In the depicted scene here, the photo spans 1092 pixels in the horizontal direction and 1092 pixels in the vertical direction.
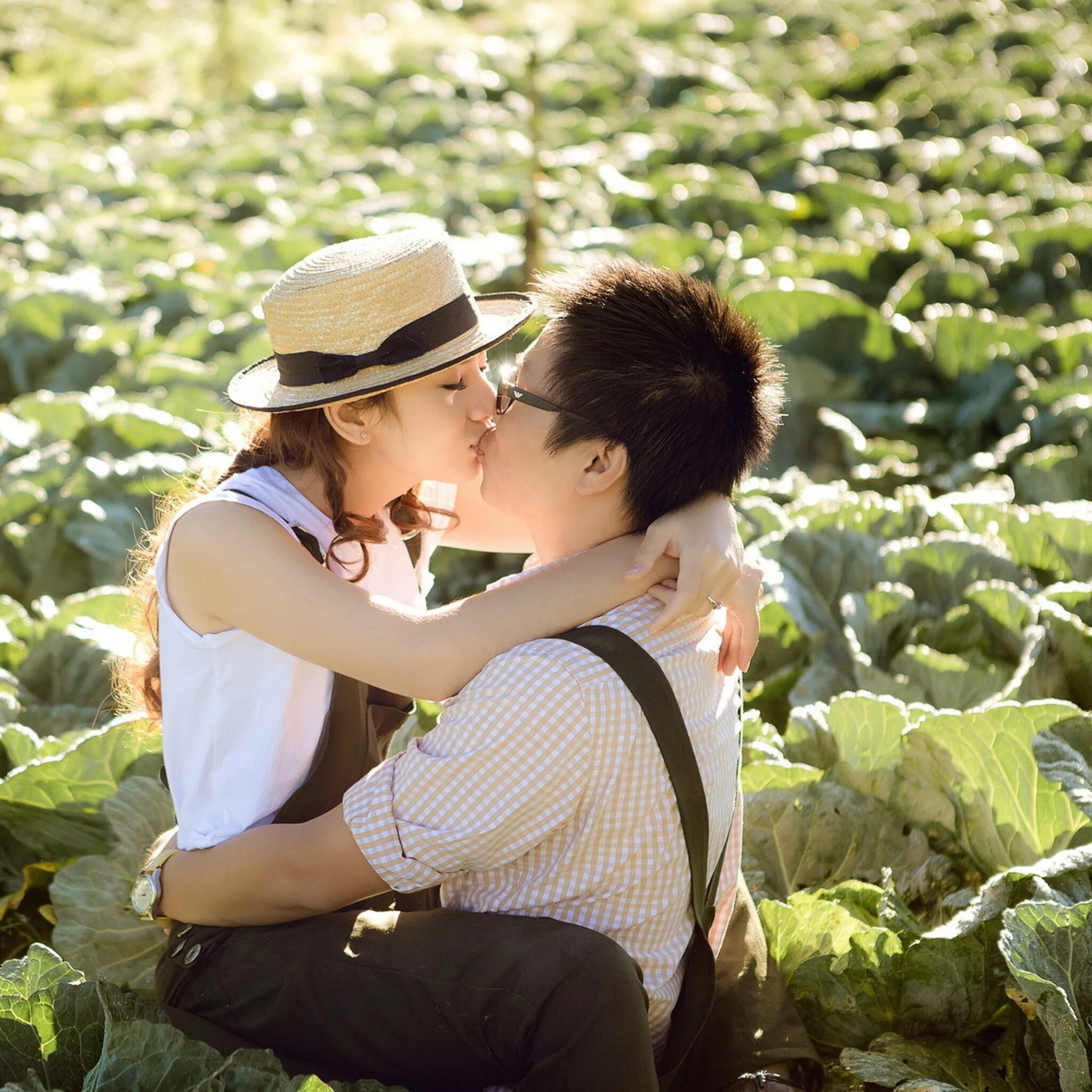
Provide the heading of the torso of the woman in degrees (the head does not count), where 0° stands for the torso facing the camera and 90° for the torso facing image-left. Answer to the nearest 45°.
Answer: approximately 270°

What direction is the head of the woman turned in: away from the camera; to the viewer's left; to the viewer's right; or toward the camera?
to the viewer's right
